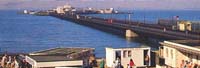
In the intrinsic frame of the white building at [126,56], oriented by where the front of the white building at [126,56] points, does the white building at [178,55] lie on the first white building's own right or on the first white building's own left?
on the first white building's own left

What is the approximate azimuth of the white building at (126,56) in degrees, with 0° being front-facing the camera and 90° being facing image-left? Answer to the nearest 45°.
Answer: approximately 0°
